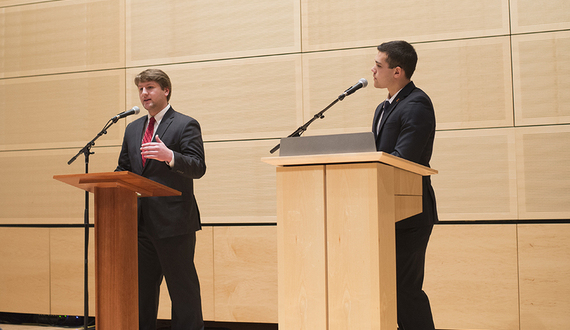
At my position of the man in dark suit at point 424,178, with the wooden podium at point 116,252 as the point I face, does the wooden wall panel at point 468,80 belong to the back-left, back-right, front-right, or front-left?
back-right

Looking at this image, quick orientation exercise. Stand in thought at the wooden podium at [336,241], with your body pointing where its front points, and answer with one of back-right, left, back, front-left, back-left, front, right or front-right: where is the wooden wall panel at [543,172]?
back

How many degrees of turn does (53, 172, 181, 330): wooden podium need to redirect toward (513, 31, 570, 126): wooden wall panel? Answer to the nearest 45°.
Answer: approximately 135° to its left

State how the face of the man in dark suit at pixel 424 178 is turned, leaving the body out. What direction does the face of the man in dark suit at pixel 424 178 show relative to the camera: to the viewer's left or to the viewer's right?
to the viewer's left

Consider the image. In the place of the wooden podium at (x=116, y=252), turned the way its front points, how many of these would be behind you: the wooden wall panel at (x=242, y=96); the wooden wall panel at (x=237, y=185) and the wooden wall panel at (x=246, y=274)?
3

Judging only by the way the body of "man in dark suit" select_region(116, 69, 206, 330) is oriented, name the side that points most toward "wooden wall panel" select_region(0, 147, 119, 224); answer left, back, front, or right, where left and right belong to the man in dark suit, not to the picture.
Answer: right

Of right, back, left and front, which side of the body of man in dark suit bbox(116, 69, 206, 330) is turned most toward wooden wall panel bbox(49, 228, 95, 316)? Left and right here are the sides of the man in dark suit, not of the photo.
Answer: right

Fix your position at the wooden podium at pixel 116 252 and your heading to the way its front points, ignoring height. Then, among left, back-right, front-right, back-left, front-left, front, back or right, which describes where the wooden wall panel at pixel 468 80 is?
back-left

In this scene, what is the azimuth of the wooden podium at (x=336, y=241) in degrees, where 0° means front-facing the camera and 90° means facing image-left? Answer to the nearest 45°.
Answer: approximately 45°

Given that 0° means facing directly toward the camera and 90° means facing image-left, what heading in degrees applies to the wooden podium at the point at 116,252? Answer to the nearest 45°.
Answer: approximately 45°

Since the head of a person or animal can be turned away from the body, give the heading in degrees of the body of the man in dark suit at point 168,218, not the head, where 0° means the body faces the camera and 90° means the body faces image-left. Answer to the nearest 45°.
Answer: approximately 45°
